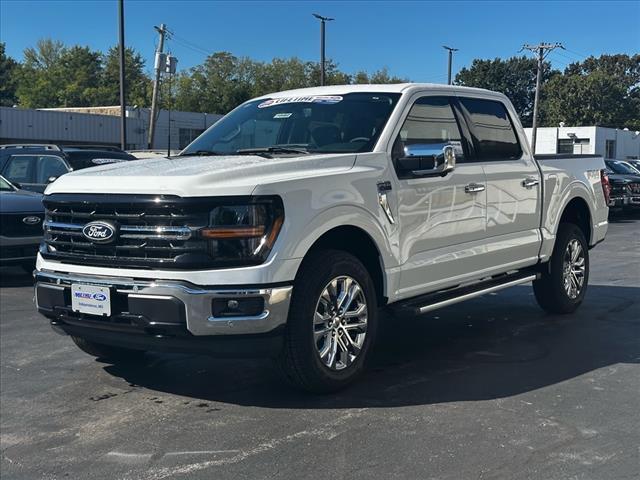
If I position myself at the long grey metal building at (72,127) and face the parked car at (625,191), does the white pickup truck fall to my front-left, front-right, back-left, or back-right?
front-right

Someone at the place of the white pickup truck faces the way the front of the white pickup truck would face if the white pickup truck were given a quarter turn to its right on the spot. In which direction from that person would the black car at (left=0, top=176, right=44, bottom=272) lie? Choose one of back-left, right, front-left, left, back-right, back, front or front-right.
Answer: front

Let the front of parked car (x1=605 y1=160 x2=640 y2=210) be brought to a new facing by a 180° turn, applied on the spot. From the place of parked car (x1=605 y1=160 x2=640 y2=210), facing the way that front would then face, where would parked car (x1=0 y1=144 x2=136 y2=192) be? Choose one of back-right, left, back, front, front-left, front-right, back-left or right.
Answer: left

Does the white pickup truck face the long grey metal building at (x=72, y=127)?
no

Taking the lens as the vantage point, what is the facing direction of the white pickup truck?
facing the viewer and to the left of the viewer

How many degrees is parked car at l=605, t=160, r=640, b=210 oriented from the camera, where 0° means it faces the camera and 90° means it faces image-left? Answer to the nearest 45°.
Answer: approximately 315°

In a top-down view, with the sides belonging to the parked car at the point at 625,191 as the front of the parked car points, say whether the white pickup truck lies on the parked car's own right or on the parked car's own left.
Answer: on the parked car's own right

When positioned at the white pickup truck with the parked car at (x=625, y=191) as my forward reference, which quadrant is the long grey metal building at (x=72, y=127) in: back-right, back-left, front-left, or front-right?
front-left

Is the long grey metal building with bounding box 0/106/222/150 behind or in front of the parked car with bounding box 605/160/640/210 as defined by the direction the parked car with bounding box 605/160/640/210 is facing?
behind

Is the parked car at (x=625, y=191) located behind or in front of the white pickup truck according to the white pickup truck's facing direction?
behind
